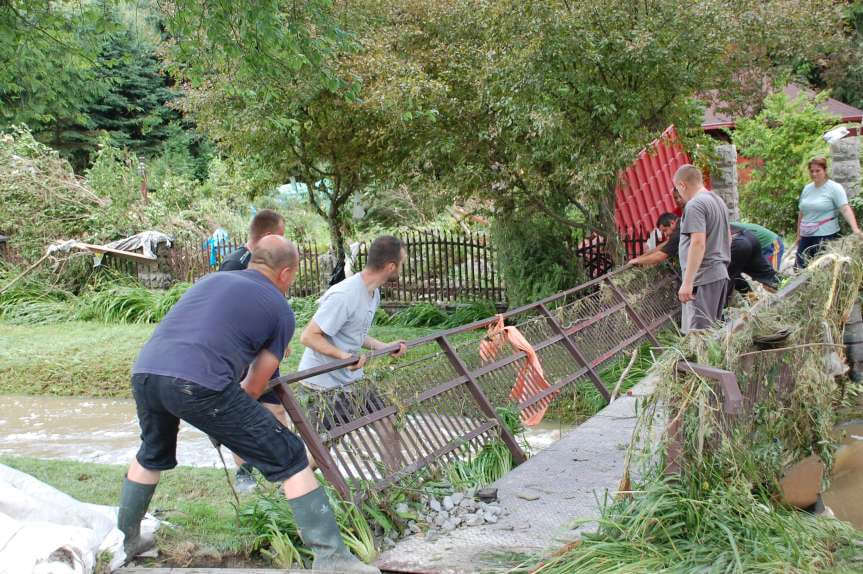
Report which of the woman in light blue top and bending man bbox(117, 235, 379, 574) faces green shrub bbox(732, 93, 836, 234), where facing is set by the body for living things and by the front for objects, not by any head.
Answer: the bending man

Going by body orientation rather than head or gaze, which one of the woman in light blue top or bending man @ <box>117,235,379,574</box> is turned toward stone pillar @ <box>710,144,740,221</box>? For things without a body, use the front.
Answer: the bending man

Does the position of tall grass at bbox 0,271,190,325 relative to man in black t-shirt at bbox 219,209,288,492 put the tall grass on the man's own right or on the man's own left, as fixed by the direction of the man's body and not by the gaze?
on the man's own left

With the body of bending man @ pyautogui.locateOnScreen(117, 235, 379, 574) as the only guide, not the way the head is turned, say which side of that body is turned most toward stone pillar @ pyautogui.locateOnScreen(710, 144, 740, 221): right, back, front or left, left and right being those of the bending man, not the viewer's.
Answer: front

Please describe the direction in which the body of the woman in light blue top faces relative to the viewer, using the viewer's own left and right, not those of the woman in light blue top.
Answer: facing the viewer and to the left of the viewer

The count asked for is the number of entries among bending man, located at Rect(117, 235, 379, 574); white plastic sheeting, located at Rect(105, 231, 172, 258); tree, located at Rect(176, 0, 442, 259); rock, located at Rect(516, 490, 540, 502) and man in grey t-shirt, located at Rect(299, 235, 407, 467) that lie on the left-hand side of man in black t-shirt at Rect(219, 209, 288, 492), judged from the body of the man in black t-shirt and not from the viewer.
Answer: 2

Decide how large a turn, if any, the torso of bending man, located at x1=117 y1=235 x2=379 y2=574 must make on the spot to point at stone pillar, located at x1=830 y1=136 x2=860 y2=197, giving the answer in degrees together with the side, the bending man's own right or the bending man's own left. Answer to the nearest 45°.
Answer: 0° — they already face it

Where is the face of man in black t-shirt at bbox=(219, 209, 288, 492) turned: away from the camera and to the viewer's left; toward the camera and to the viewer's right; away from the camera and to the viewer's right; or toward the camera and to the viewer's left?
away from the camera and to the viewer's right

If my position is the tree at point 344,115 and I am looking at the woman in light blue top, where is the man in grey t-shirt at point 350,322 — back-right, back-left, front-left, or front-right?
front-right
